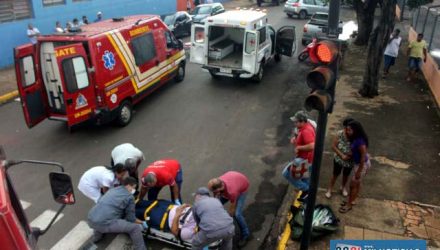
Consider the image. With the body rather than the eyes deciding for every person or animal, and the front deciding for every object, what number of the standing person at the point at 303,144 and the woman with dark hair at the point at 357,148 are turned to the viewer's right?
0

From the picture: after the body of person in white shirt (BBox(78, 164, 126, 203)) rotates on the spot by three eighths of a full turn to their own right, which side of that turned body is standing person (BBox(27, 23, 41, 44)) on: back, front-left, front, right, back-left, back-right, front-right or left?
back-right

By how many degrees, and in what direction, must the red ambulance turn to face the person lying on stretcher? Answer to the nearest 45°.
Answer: approximately 135° to its right

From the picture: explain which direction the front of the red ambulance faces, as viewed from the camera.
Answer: facing away from the viewer and to the right of the viewer

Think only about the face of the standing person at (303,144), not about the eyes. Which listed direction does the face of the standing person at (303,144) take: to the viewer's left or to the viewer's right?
to the viewer's left

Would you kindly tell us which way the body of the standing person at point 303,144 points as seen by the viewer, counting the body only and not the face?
to the viewer's left

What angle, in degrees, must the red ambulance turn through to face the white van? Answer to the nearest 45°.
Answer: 0° — it already faces it

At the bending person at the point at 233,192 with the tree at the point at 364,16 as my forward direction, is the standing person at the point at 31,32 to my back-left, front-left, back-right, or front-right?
front-left

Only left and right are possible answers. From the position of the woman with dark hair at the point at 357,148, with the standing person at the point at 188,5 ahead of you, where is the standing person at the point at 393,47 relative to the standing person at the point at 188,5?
right

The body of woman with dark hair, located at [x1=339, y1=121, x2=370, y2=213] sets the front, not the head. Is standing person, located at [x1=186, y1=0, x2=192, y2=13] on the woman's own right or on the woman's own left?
on the woman's own right

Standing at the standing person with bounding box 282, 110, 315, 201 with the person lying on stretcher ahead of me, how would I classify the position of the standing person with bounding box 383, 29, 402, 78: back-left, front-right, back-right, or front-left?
back-right

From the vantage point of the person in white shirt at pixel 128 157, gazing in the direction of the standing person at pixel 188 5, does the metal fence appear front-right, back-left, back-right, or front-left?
front-right

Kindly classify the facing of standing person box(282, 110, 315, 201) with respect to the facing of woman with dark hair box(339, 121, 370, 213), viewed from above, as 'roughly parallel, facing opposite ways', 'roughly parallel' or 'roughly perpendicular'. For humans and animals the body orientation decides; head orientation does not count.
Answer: roughly parallel

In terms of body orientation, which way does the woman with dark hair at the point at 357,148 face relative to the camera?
to the viewer's left

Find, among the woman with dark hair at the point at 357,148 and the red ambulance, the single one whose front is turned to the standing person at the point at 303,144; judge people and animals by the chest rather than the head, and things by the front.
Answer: the woman with dark hair

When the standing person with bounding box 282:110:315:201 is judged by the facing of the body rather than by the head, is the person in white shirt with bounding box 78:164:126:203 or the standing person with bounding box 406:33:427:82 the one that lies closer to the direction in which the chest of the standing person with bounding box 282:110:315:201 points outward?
the person in white shirt

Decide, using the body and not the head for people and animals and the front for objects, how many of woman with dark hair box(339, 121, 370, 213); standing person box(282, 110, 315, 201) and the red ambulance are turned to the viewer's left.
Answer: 2
